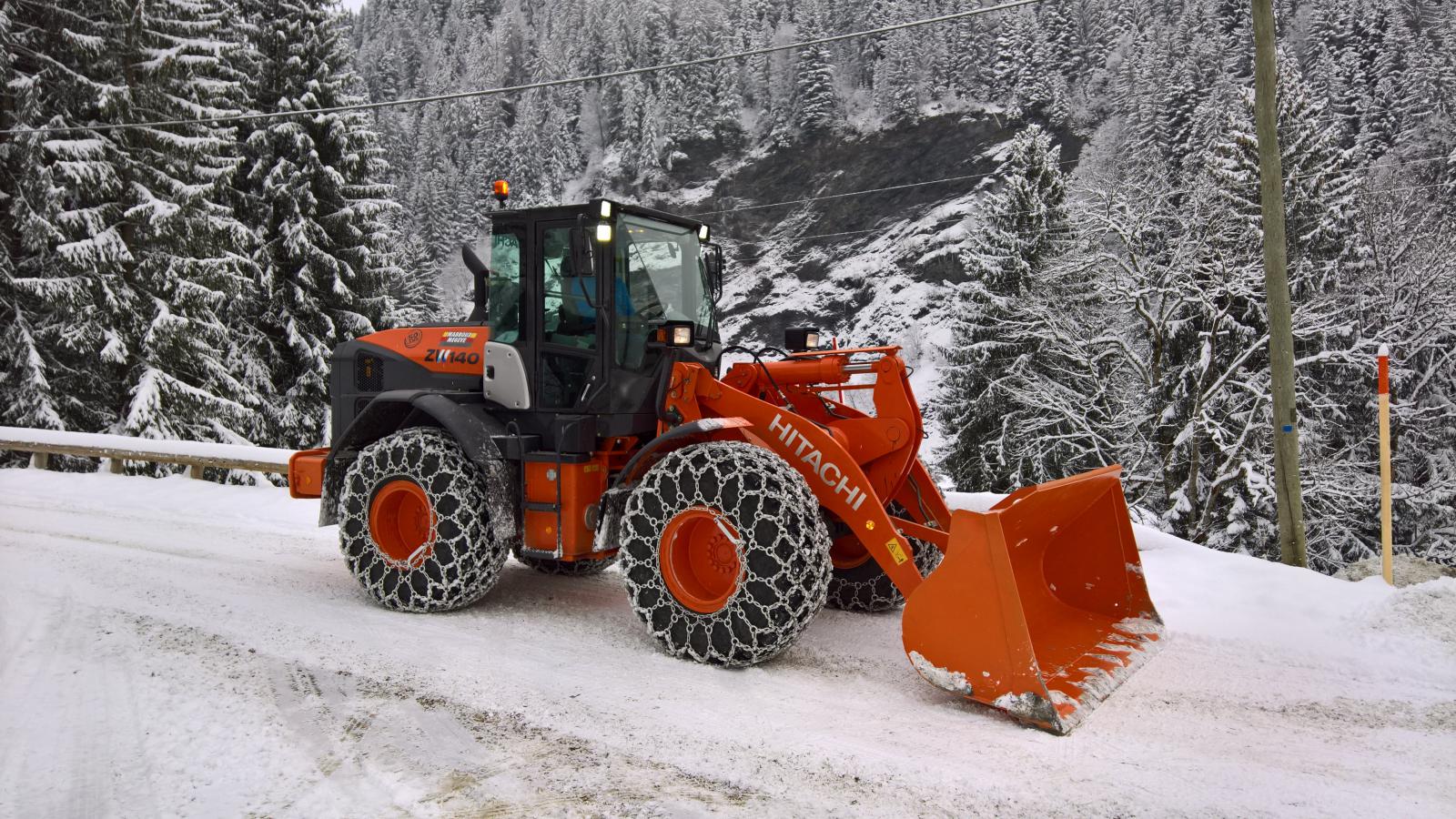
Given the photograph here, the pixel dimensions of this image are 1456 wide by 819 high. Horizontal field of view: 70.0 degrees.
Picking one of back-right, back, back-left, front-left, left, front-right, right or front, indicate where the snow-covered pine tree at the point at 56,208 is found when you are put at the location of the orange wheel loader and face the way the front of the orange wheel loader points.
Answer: back

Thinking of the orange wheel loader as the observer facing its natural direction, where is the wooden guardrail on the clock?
The wooden guardrail is roughly at 6 o'clock from the orange wheel loader.

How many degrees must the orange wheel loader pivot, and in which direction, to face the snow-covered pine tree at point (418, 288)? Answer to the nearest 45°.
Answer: approximately 135° to its left

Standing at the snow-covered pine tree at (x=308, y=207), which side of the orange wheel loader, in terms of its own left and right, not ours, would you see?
back

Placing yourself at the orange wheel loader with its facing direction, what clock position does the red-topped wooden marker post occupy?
The red-topped wooden marker post is roughly at 10 o'clock from the orange wheel loader.

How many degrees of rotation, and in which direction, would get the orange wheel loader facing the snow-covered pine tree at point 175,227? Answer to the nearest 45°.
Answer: approximately 180°

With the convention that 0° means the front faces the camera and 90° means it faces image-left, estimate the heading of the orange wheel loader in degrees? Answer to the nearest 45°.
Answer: approximately 315°

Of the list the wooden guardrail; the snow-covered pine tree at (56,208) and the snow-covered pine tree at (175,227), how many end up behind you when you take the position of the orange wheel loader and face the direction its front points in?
3
